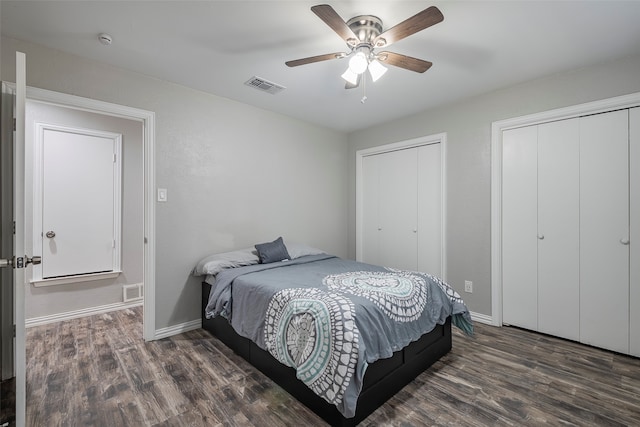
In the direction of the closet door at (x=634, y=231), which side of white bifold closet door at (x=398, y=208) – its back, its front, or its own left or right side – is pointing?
left

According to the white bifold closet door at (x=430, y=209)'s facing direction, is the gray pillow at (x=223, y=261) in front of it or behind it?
in front

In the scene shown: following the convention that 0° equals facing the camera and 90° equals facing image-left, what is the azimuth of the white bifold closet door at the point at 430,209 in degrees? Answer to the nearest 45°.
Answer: approximately 45°

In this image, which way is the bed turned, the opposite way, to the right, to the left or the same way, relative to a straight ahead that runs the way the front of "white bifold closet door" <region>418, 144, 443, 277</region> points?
to the left

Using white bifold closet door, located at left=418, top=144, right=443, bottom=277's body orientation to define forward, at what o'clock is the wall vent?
The wall vent is roughly at 1 o'clock from the white bifold closet door.

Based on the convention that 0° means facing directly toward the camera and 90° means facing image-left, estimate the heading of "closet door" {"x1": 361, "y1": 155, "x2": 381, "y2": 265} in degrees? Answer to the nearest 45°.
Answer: approximately 45°

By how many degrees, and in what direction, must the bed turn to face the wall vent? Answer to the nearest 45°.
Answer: approximately 180°

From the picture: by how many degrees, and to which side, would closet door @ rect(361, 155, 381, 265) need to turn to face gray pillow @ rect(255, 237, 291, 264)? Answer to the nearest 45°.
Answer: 0° — it already faces it

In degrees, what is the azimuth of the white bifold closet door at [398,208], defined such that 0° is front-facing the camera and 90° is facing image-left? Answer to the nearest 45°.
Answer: approximately 45°
